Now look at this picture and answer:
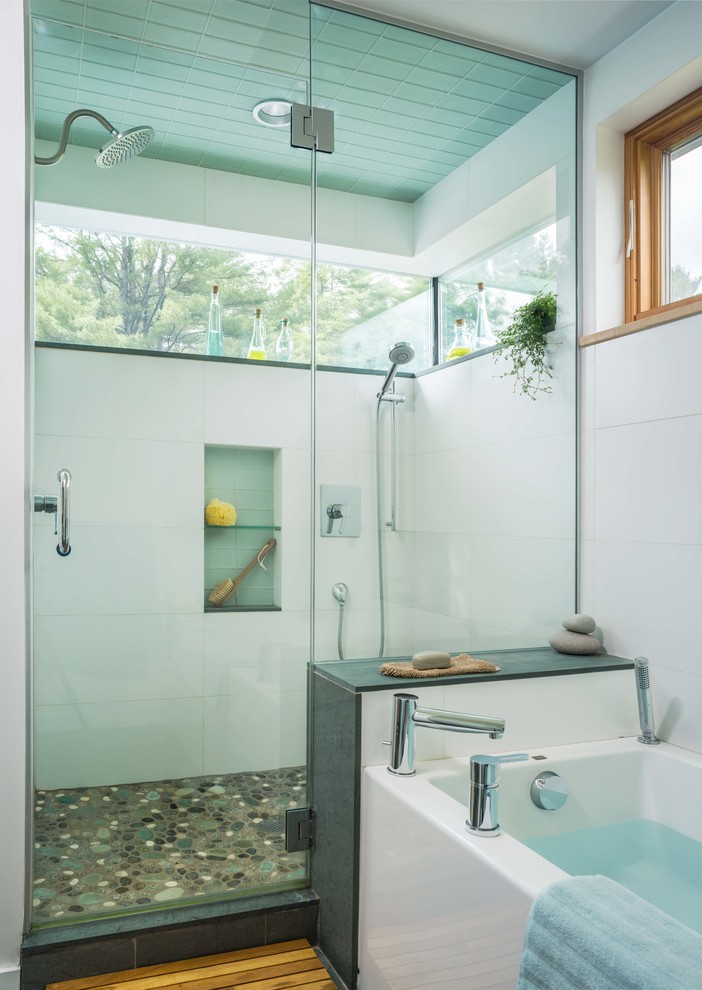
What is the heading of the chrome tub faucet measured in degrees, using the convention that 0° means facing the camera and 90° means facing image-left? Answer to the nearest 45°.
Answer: approximately 270°

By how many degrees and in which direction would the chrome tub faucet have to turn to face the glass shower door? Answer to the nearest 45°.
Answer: approximately 180°

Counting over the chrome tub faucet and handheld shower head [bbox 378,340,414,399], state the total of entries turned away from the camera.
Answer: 0

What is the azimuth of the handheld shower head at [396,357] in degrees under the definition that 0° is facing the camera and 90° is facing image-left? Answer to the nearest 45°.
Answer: approximately 315°
